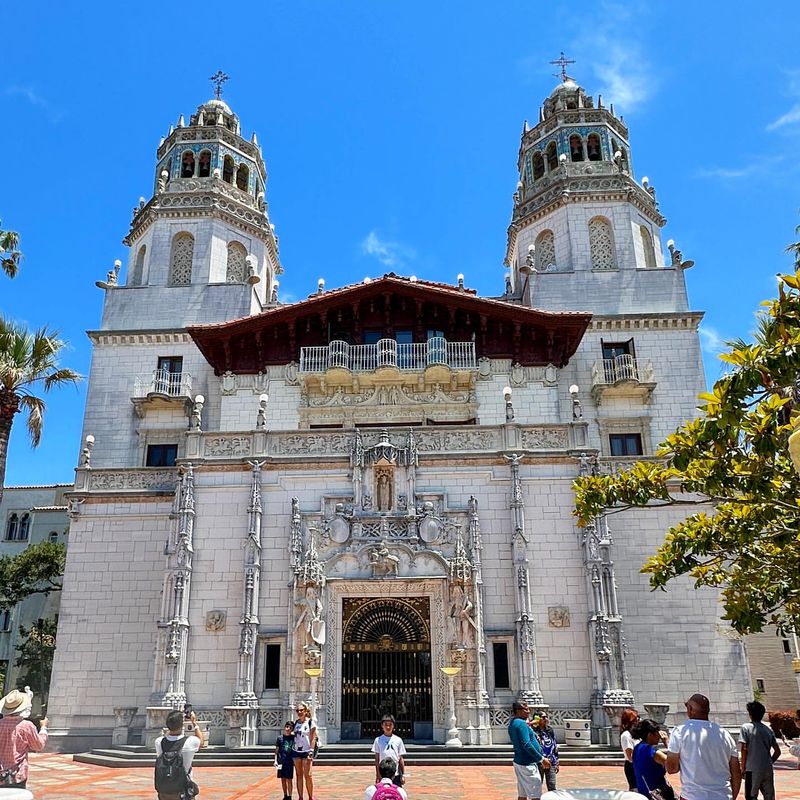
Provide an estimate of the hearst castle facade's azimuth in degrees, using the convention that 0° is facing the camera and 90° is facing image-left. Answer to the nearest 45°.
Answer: approximately 0°

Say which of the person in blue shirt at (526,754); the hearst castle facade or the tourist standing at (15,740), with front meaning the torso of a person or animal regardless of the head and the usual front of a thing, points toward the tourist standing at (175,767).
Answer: the hearst castle facade

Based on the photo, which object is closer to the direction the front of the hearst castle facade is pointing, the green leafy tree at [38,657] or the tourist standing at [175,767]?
the tourist standing

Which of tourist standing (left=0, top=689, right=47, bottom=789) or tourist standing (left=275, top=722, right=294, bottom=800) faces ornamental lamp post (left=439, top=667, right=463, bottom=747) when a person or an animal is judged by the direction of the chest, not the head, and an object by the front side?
tourist standing (left=0, top=689, right=47, bottom=789)

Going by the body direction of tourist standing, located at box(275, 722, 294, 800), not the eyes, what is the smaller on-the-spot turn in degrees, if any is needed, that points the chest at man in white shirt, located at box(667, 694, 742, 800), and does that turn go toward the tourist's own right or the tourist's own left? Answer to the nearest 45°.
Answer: approximately 45° to the tourist's own left

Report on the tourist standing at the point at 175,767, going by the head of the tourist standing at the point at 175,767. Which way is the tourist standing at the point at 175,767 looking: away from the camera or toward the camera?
away from the camera

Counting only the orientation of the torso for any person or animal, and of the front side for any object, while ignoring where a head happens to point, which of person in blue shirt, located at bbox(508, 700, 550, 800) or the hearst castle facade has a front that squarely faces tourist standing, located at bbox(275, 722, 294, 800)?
the hearst castle facade

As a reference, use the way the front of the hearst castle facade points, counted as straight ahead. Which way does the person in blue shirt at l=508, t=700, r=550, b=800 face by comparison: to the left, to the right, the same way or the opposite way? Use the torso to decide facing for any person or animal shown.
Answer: to the left
